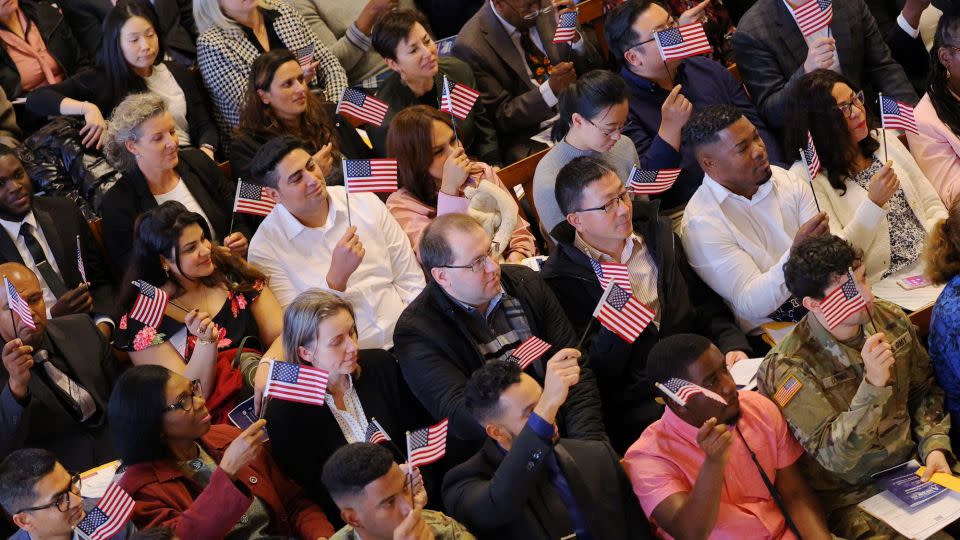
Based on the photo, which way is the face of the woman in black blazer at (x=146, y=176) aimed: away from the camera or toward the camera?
toward the camera

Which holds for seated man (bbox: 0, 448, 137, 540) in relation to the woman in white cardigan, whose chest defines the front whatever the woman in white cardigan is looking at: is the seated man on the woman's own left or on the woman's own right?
on the woman's own right

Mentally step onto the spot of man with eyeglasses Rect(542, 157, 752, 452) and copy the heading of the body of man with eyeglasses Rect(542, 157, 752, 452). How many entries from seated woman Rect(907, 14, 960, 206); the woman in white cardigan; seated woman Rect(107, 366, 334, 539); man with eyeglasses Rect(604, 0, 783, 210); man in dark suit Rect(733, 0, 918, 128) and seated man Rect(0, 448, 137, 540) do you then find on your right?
2

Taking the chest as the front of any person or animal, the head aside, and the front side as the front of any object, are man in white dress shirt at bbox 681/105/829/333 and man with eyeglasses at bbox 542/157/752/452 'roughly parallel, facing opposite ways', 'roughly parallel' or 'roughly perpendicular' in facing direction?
roughly parallel

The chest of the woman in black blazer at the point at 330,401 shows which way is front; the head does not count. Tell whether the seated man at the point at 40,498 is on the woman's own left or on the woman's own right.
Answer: on the woman's own right

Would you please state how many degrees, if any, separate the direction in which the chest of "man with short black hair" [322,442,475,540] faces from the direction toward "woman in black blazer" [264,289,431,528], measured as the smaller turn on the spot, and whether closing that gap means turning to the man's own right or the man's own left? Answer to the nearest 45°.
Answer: approximately 135° to the man's own left

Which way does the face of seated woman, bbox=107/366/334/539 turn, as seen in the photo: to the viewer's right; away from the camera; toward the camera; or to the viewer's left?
to the viewer's right

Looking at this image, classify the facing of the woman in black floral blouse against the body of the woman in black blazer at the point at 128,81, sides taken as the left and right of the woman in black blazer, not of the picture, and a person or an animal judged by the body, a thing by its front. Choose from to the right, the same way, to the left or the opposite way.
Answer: the same way

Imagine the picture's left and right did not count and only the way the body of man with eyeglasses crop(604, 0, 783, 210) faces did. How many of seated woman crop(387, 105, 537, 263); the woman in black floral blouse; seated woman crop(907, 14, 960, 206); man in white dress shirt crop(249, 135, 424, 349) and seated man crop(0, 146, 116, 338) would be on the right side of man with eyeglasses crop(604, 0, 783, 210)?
4

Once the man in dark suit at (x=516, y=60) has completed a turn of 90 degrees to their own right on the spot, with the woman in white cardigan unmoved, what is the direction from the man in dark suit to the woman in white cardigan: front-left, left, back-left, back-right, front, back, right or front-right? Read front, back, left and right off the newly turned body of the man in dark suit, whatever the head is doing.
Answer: left

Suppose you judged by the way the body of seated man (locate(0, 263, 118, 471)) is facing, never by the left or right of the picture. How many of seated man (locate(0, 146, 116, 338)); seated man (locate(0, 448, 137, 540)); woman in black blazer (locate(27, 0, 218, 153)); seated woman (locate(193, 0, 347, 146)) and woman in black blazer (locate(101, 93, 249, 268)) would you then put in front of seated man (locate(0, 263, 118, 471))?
1

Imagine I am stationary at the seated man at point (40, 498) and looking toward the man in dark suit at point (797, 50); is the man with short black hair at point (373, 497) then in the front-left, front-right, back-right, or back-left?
front-right

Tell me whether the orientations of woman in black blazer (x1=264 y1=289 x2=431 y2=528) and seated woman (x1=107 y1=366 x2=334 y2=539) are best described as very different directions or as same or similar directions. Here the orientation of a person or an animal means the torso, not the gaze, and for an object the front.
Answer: same or similar directions

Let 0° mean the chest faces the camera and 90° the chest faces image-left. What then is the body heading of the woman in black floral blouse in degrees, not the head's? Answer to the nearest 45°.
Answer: approximately 315°
